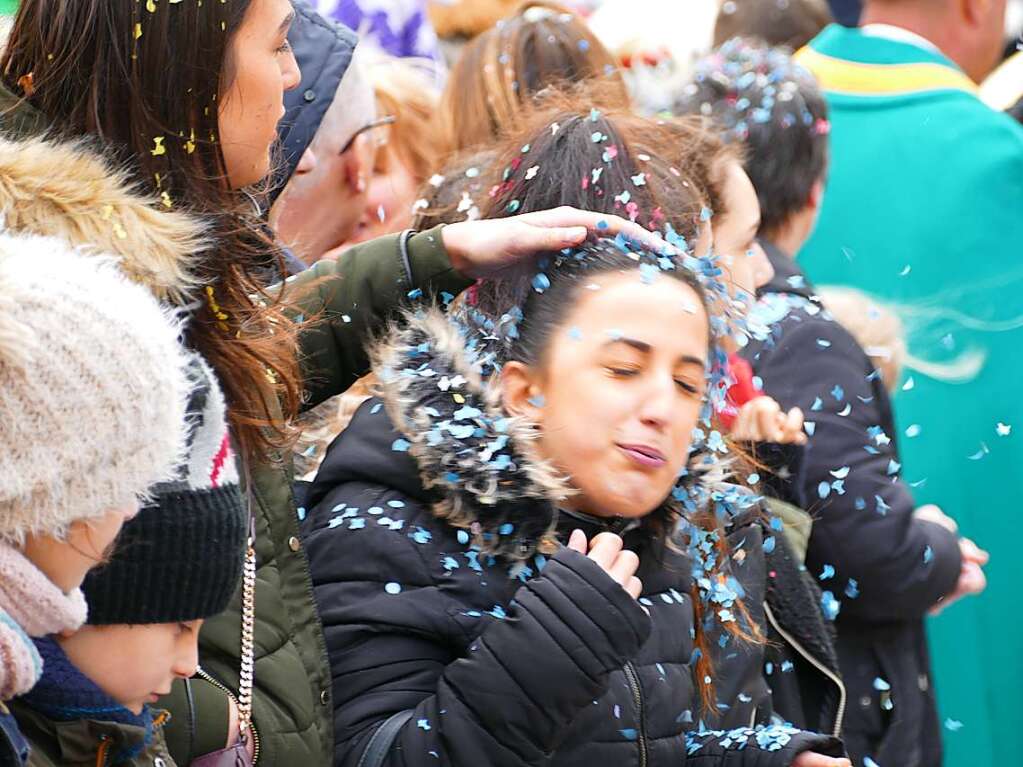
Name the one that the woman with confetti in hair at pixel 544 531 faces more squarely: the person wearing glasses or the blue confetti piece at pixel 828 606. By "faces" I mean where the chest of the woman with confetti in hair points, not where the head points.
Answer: the blue confetti piece

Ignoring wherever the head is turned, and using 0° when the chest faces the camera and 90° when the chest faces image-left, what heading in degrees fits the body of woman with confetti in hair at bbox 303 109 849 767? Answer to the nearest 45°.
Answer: approximately 315°

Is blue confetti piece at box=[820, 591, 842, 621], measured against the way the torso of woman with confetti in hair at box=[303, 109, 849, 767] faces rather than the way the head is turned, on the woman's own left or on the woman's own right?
on the woman's own left

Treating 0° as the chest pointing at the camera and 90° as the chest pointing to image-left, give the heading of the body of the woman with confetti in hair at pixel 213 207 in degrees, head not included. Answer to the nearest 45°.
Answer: approximately 270°
